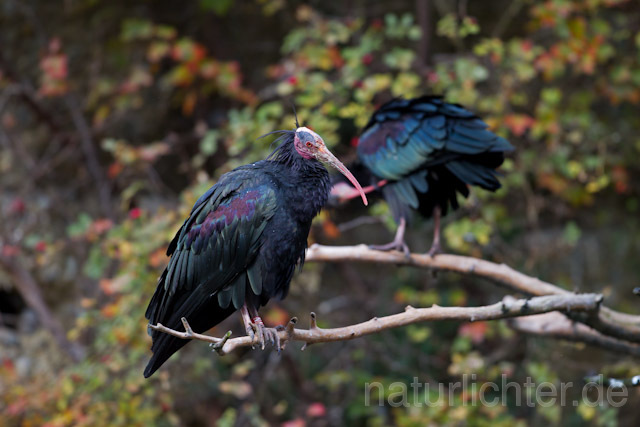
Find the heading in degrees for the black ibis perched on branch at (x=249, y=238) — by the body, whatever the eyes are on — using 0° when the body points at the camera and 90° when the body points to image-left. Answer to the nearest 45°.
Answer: approximately 270°

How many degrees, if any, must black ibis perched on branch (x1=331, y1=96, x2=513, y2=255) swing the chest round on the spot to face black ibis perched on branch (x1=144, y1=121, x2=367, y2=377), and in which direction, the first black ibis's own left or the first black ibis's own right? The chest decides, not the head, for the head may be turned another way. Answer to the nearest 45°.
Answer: approximately 45° to the first black ibis's own left

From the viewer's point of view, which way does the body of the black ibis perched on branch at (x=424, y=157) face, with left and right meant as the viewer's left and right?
facing to the left of the viewer

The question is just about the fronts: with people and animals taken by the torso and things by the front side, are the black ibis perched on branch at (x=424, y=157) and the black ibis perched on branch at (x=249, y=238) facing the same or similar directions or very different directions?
very different directions

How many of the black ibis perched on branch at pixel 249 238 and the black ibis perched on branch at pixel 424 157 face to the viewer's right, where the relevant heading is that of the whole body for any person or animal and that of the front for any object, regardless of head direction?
1
